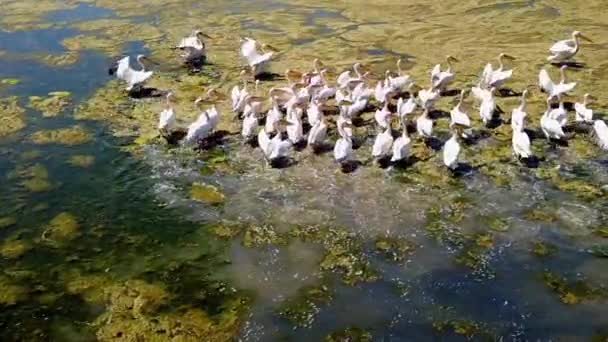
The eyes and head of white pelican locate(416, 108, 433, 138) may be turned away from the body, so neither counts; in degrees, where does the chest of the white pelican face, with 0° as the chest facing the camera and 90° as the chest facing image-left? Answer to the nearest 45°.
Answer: approximately 180°

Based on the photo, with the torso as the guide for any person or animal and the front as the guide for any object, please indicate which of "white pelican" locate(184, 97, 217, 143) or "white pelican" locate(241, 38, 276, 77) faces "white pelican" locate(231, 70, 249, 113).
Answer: "white pelican" locate(184, 97, 217, 143)

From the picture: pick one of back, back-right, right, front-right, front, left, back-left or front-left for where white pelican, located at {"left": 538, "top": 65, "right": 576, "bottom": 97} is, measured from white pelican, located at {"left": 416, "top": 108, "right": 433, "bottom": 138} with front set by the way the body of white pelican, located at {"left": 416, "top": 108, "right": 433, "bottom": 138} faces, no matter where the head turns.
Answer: front-right

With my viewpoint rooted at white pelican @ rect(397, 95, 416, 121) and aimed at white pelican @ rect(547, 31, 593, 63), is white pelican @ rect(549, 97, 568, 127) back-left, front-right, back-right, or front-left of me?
front-right

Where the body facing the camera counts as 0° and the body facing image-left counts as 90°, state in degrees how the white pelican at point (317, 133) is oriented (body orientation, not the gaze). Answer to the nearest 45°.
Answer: approximately 225°

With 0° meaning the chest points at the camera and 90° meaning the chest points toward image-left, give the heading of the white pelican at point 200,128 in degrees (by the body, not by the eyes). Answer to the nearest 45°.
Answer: approximately 225°

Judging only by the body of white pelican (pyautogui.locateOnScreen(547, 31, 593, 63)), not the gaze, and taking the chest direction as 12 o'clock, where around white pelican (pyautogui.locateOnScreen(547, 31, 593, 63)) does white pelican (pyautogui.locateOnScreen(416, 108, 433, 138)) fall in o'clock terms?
white pelican (pyautogui.locateOnScreen(416, 108, 433, 138)) is roughly at 4 o'clock from white pelican (pyautogui.locateOnScreen(547, 31, 593, 63)).

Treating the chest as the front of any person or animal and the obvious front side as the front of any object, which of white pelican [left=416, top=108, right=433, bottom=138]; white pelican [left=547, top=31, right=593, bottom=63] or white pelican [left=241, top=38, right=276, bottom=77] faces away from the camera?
white pelican [left=416, top=108, right=433, bottom=138]

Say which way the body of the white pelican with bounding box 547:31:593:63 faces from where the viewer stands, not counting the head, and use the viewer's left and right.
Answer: facing to the right of the viewer

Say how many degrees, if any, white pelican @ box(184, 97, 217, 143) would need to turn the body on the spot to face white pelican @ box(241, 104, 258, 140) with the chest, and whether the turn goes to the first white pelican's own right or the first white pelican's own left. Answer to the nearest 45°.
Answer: approximately 45° to the first white pelican's own right

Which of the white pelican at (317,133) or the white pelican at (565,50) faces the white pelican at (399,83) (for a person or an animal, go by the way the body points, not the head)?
the white pelican at (317,133)

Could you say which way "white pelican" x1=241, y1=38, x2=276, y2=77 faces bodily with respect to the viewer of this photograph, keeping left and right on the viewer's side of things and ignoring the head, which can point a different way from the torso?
facing to the right of the viewer

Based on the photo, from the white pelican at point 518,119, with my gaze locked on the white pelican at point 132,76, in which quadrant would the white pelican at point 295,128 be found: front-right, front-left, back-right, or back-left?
front-left

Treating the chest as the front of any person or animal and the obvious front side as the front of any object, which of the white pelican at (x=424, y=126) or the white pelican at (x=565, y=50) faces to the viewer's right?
the white pelican at (x=565, y=50)
